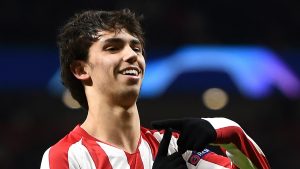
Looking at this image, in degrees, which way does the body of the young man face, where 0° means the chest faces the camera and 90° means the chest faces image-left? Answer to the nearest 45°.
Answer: approximately 315°

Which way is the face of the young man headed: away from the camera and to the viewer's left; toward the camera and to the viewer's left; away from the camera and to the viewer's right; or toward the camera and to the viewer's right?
toward the camera and to the viewer's right
